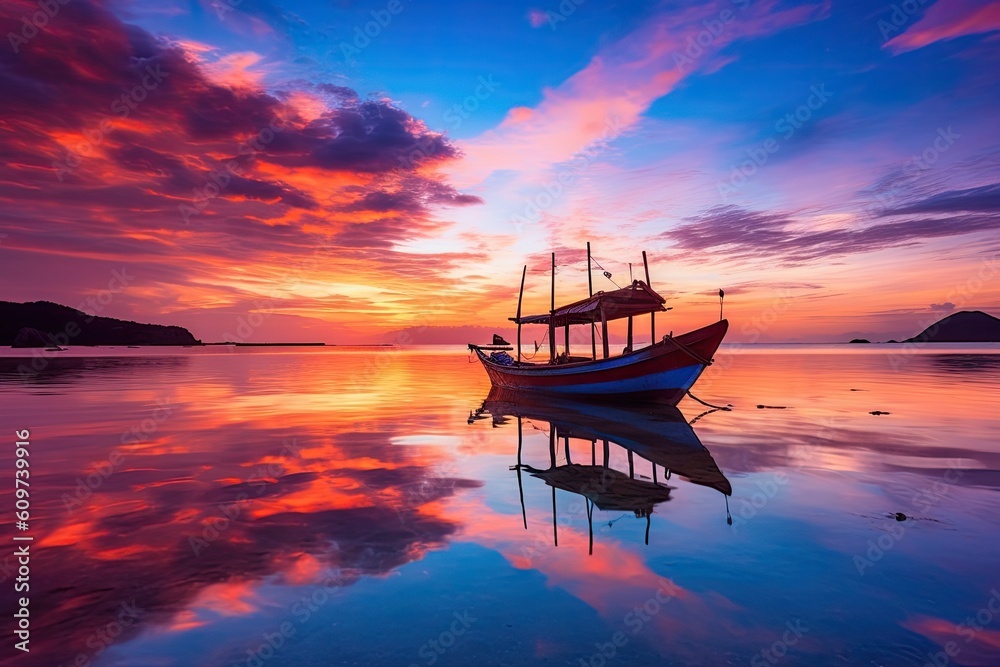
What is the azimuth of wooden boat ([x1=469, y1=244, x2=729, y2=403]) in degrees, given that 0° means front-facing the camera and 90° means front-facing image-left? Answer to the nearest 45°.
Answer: approximately 315°
